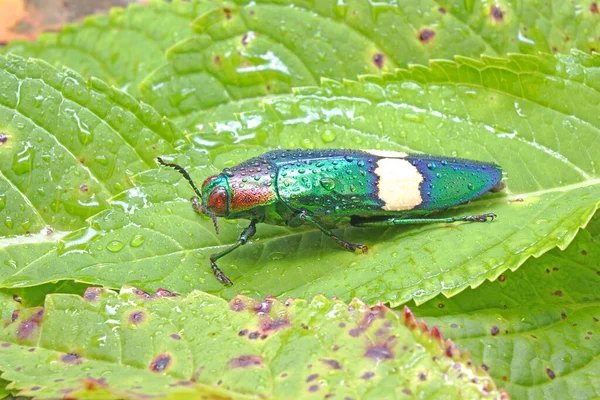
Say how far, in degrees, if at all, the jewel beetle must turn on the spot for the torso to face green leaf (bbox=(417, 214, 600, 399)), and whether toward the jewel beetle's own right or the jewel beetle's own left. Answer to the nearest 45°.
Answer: approximately 180°

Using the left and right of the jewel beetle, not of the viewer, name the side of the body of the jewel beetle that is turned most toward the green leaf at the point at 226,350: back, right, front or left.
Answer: left

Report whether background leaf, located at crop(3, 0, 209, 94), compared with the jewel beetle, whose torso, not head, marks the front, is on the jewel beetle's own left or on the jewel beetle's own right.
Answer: on the jewel beetle's own right

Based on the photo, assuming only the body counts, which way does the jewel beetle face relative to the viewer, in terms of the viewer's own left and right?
facing to the left of the viewer
